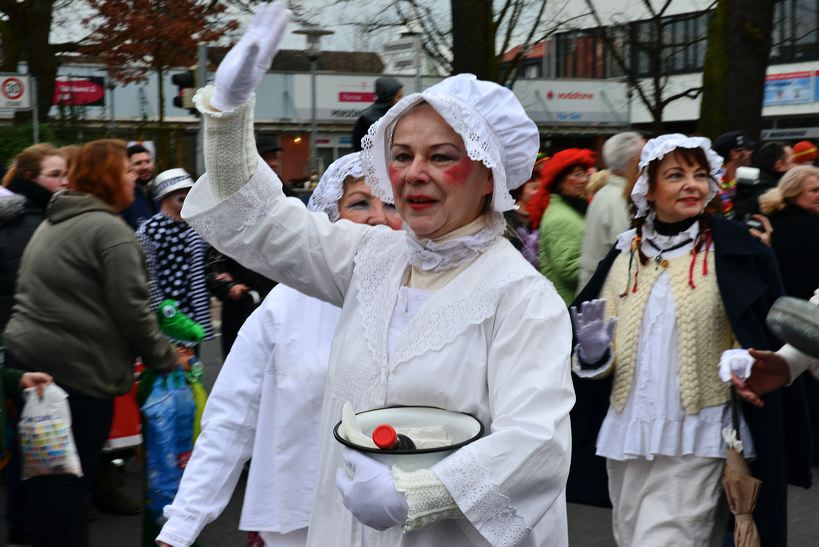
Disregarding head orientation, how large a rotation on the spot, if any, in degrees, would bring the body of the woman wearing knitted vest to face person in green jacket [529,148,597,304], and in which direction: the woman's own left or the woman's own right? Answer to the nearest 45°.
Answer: approximately 180°

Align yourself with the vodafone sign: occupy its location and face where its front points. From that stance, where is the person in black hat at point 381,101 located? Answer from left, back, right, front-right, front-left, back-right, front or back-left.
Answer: front

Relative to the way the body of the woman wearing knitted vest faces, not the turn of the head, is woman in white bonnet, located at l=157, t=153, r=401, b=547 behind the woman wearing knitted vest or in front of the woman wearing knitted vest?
in front

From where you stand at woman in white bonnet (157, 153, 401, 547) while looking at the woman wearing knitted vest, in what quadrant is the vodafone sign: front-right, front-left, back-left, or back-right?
front-left

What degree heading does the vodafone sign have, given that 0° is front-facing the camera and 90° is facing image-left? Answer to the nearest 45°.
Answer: approximately 0°

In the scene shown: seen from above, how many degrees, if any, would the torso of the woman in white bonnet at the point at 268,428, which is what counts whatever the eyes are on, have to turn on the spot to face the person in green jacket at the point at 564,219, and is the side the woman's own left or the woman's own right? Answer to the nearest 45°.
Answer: approximately 90° to the woman's own left

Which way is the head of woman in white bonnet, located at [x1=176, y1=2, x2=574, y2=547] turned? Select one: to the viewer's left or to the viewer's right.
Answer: to the viewer's left

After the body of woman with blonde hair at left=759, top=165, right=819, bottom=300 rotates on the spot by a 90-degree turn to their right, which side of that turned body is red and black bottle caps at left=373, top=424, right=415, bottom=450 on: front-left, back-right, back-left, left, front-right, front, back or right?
front

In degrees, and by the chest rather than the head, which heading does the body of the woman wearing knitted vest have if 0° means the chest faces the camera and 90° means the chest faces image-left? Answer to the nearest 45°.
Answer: approximately 0°
